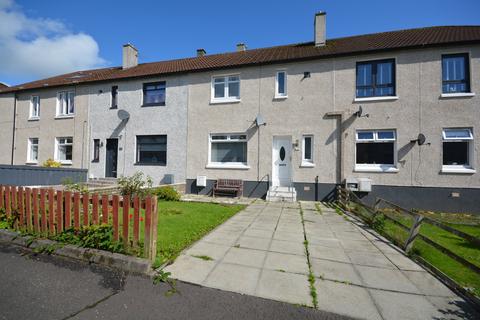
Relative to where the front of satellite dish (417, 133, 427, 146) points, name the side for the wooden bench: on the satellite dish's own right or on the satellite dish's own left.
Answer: on the satellite dish's own right

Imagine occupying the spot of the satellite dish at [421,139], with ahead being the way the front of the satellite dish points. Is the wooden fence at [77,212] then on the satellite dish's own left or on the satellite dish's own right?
on the satellite dish's own right

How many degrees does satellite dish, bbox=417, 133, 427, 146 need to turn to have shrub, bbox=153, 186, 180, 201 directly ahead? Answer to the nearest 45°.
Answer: approximately 90° to its right
